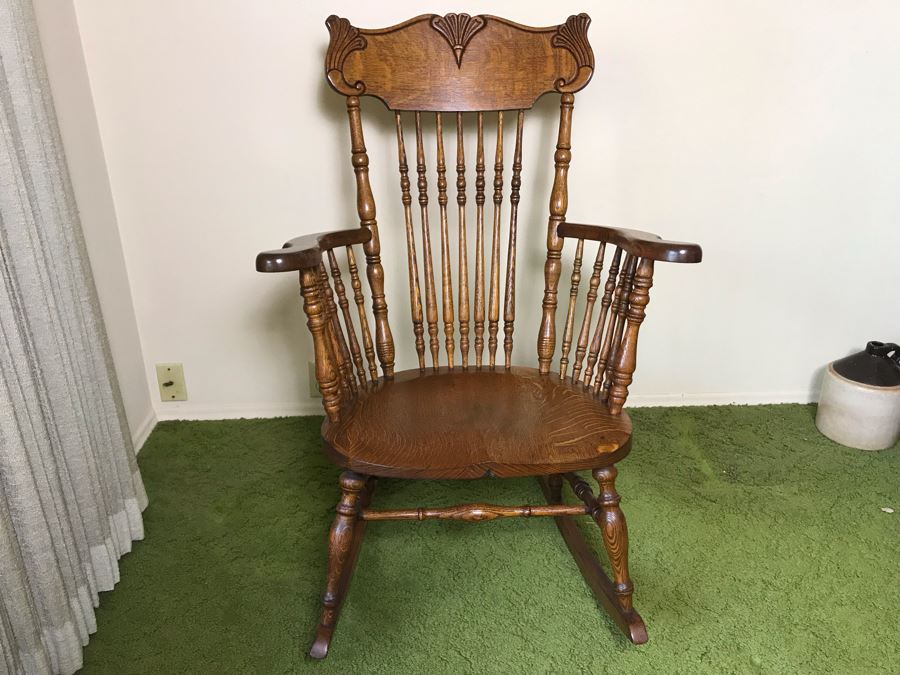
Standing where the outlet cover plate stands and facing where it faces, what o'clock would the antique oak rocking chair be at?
The antique oak rocking chair is roughly at 11 o'clock from the outlet cover plate.

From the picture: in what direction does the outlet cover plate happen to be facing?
toward the camera

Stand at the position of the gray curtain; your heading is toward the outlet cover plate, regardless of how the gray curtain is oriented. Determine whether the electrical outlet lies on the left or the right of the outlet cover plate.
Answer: right

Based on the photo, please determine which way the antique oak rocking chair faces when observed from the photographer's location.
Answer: facing the viewer

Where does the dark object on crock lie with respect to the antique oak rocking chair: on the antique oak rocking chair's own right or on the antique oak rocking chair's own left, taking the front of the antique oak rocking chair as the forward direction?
on the antique oak rocking chair's own left

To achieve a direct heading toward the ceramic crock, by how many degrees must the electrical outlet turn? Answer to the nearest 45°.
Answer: approximately 90° to its left

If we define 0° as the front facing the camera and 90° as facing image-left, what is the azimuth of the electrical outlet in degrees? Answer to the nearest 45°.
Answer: approximately 0°

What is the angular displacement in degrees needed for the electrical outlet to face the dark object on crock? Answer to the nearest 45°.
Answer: approximately 90° to its left

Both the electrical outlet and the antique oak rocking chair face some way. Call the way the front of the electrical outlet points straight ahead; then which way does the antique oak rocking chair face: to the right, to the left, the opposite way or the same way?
the same way

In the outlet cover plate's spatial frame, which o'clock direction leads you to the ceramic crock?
The ceramic crock is roughly at 10 o'clock from the outlet cover plate.

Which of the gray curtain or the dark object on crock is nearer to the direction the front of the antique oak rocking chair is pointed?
the gray curtain

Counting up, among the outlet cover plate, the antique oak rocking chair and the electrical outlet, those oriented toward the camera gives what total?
3

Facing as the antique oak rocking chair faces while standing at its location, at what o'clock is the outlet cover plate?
The outlet cover plate is roughly at 4 o'clock from the antique oak rocking chair.

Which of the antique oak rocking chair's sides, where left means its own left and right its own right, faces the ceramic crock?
left

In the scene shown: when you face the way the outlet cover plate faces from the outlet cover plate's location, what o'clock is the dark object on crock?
The dark object on crock is roughly at 10 o'clock from the outlet cover plate.
